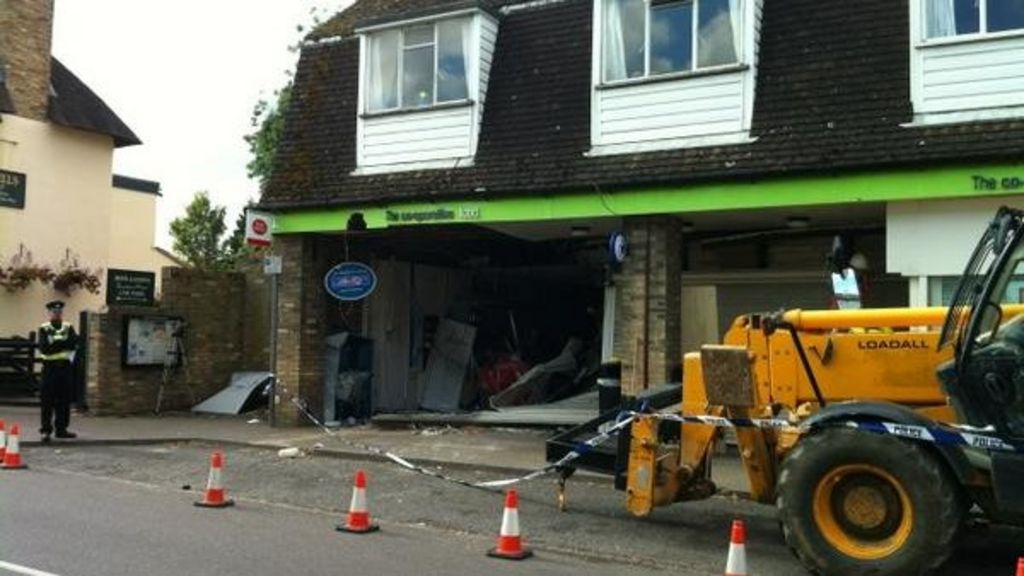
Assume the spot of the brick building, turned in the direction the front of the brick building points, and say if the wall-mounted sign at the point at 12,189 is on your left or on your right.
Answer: on your right

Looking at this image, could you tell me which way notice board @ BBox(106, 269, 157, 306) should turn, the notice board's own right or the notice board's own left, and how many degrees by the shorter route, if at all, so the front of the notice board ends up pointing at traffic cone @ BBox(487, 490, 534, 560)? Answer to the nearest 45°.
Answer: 0° — it already faces it

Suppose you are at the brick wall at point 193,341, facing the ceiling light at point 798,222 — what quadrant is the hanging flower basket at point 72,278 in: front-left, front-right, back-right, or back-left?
back-left

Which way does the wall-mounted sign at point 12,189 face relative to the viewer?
toward the camera

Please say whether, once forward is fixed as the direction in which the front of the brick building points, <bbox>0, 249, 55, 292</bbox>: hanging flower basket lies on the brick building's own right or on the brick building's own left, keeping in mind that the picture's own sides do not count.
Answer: on the brick building's own right

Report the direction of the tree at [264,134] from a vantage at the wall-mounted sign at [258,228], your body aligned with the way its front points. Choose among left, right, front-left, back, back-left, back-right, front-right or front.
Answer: back

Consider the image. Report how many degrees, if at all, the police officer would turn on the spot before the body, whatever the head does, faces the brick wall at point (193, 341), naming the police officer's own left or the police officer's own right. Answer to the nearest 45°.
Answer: approximately 135° to the police officer's own left

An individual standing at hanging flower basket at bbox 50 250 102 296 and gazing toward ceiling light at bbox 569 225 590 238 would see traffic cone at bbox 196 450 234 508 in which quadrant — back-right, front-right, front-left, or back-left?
front-right

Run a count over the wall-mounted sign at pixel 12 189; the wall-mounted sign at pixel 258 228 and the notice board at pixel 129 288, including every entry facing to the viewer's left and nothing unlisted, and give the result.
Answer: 0

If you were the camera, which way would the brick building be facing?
facing the viewer and to the left of the viewer

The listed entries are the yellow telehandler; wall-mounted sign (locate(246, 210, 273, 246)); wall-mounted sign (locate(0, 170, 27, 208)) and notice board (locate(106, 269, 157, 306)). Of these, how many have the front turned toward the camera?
3

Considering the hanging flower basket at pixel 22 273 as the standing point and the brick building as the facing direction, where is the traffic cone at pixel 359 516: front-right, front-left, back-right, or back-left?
front-right

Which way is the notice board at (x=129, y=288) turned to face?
toward the camera

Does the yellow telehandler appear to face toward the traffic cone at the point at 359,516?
yes
